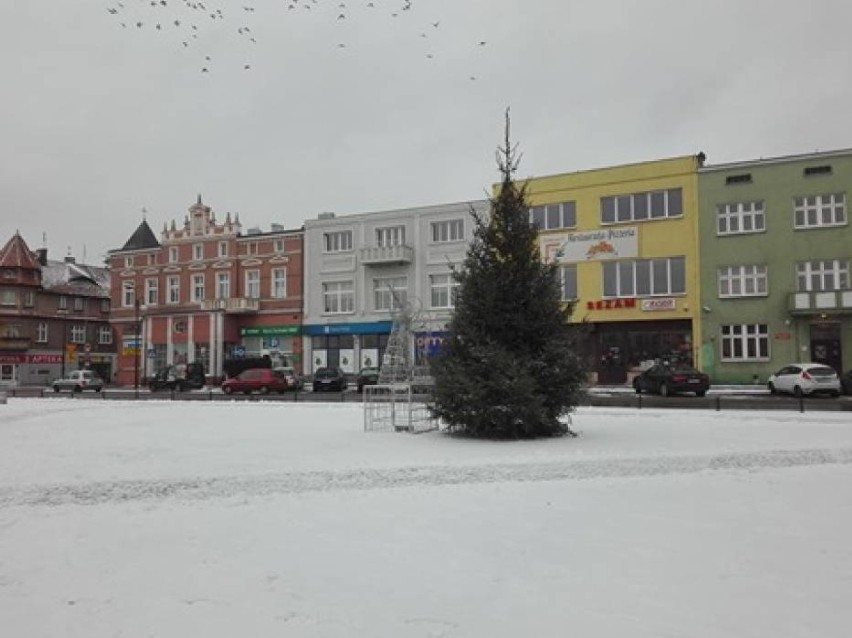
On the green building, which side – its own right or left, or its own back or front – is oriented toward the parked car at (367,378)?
right

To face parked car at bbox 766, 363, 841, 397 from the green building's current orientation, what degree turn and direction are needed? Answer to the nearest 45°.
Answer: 0° — it already faces it

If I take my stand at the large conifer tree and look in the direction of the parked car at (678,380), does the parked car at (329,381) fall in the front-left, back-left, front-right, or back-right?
front-left

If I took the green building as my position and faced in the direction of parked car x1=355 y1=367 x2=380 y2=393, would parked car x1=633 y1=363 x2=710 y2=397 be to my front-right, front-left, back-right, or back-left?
front-left

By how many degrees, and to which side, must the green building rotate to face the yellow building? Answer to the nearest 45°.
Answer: approximately 90° to its right

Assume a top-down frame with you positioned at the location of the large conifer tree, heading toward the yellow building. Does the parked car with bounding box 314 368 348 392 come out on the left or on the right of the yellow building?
left

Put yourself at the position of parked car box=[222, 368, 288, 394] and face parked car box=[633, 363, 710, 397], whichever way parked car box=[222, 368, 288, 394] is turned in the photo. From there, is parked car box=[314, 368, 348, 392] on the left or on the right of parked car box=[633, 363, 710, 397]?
left

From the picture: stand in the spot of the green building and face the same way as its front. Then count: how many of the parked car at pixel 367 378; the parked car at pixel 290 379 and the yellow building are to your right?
3

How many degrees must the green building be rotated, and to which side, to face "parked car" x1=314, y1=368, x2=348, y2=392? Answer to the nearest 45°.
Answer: approximately 90° to its right

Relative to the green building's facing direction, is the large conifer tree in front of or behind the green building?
in front

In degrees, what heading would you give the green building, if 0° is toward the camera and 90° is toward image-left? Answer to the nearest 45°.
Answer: approximately 0°

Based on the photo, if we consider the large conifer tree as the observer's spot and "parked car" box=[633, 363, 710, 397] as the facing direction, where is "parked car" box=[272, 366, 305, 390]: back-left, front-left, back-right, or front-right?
front-left

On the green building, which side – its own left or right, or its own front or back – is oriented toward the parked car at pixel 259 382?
right

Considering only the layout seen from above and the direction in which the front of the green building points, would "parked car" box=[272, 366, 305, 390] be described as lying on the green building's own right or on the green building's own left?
on the green building's own right

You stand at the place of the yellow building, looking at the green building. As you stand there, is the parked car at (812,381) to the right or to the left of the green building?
right
